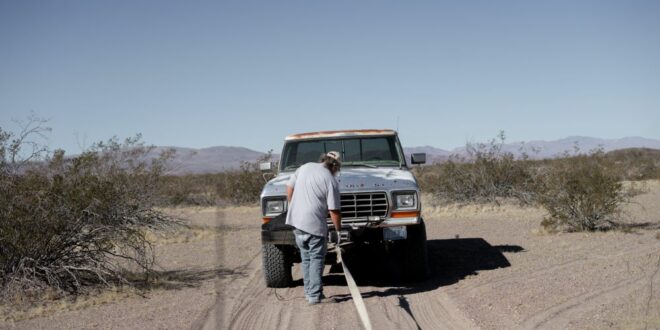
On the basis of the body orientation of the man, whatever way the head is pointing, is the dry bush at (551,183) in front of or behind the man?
in front

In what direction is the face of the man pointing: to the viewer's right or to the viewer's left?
to the viewer's right

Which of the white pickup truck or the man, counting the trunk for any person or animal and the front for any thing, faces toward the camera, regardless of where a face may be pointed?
the white pickup truck

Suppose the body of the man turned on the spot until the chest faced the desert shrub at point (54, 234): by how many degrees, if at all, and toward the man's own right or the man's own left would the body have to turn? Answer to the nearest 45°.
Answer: approximately 90° to the man's own left

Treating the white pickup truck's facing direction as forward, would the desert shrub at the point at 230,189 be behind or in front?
behind

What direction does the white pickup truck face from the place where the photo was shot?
facing the viewer

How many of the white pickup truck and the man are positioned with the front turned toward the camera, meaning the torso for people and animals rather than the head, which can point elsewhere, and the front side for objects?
1

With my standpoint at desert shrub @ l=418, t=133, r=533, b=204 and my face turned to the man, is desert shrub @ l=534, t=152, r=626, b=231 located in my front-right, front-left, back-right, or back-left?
front-left

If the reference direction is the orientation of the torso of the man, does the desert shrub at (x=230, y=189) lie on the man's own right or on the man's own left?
on the man's own left

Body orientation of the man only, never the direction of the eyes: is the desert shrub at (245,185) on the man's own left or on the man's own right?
on the man's own left
